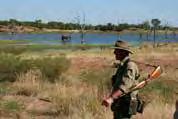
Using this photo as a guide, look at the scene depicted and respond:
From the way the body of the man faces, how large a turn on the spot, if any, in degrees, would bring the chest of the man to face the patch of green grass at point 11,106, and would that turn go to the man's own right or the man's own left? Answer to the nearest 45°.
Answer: approximately 45° to the man's own right

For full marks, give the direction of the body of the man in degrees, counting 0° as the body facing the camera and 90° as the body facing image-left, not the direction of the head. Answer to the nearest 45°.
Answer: approximately 90°

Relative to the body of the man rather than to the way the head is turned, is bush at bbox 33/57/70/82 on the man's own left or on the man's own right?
on the man's own right

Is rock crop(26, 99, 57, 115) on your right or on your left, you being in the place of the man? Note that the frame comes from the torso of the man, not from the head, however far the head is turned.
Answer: on your right

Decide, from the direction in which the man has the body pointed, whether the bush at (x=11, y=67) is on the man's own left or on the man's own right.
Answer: on the man's own right
